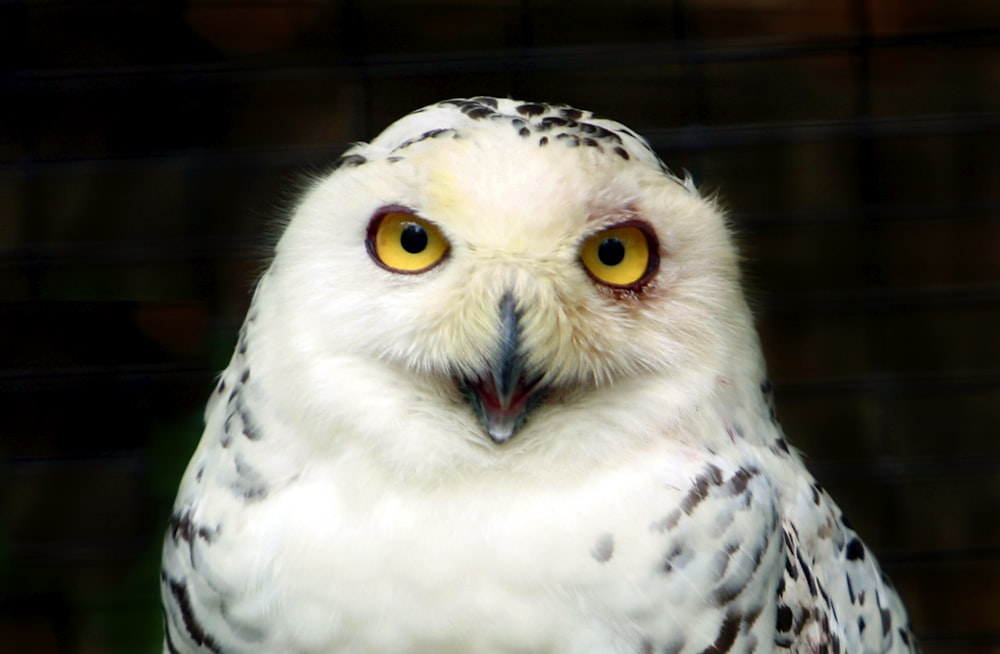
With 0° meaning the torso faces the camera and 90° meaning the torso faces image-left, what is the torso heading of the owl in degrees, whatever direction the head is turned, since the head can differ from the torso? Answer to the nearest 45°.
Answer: approximately 0°
